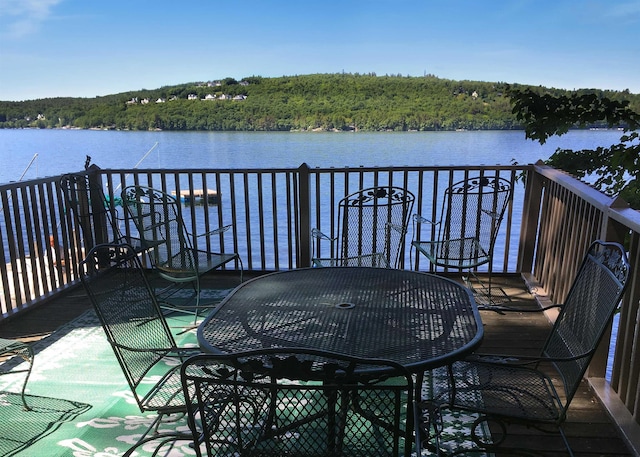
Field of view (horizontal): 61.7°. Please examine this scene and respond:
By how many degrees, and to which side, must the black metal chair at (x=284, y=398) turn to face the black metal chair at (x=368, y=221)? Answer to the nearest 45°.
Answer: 0° — it already faces it

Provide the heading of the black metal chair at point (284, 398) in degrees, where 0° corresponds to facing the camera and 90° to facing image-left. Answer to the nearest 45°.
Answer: approximately 180°

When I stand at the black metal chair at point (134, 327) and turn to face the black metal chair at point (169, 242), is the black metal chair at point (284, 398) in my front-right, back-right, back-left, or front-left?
back-right

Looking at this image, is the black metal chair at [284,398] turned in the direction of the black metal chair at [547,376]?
no

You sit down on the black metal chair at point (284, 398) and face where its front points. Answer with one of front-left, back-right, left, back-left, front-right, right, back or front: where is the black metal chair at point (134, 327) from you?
front-left

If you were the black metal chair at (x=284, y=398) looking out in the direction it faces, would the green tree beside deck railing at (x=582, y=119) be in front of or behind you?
in front

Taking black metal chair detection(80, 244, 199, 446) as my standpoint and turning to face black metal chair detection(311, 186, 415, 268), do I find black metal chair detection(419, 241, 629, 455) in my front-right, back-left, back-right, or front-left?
front-right

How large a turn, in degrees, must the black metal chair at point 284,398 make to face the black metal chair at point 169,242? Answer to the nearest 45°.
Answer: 0° — it already faces it

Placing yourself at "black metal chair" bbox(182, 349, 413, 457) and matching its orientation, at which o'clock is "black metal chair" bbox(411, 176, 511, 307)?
"black metal chair" bbox(411, 176, 511, 307) is roughly at 1 o'clock from "black metal chair" bbox(182, 349, 413, 457).
